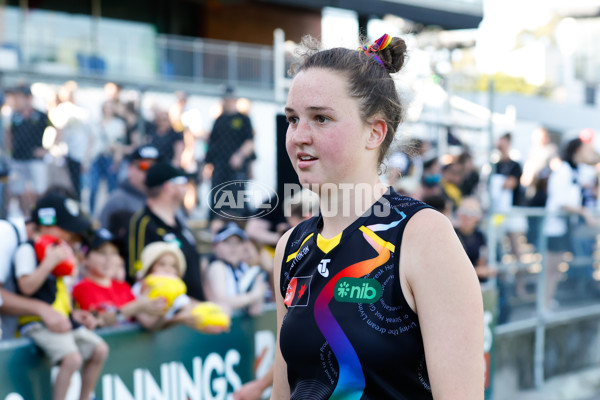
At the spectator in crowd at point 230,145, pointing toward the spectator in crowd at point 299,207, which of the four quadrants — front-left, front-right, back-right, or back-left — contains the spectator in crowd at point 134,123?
back-right

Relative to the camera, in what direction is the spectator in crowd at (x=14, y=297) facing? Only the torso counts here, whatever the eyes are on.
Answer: to the viewer's right

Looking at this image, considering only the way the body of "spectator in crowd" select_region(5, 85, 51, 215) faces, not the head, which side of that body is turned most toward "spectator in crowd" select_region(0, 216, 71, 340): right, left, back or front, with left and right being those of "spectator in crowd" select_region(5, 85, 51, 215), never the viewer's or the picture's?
front

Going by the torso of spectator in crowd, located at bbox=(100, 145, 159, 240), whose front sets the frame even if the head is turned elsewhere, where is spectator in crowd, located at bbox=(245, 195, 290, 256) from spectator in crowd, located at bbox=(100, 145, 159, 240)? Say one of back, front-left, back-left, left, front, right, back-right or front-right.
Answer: front-left

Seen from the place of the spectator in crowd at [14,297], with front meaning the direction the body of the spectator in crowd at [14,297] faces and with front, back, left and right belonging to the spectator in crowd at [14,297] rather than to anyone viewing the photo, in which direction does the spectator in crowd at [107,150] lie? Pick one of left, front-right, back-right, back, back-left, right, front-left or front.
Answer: left

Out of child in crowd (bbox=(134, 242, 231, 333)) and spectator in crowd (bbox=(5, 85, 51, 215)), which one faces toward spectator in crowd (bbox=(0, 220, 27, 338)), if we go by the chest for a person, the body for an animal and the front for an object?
spectator in crowd (bbox=(5, 85, 51, 215))

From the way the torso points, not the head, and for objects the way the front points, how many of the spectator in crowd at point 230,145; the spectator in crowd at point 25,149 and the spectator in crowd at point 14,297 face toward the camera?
2

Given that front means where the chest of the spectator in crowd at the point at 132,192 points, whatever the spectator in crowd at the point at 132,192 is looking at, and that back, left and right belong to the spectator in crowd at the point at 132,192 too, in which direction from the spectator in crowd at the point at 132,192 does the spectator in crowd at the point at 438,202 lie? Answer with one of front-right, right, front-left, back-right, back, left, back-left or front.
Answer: front-left
